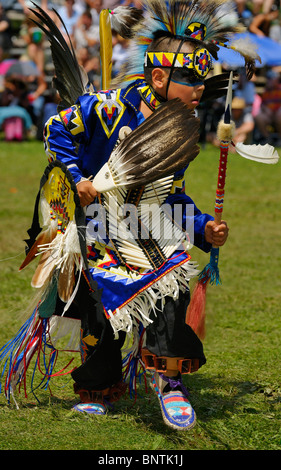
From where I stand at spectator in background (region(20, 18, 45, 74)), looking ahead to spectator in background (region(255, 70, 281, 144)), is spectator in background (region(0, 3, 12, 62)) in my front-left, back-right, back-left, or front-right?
back-left

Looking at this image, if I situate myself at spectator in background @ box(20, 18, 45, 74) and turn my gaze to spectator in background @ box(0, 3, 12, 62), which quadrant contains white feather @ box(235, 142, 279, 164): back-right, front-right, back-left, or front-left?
back-left

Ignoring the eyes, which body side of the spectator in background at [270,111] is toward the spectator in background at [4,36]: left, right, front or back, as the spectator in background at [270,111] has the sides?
right

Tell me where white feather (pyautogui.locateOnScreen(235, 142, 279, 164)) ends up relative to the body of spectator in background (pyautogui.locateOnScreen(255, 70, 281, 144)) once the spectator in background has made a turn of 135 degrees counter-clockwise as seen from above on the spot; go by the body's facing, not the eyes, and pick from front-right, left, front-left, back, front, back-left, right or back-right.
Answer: back-right

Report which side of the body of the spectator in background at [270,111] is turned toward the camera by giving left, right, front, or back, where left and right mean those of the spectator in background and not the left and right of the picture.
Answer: front

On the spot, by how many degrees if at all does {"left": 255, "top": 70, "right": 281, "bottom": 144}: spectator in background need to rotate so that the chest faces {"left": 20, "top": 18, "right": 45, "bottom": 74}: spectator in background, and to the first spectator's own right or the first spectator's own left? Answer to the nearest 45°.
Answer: approximately 90° to the first spectator's own right
